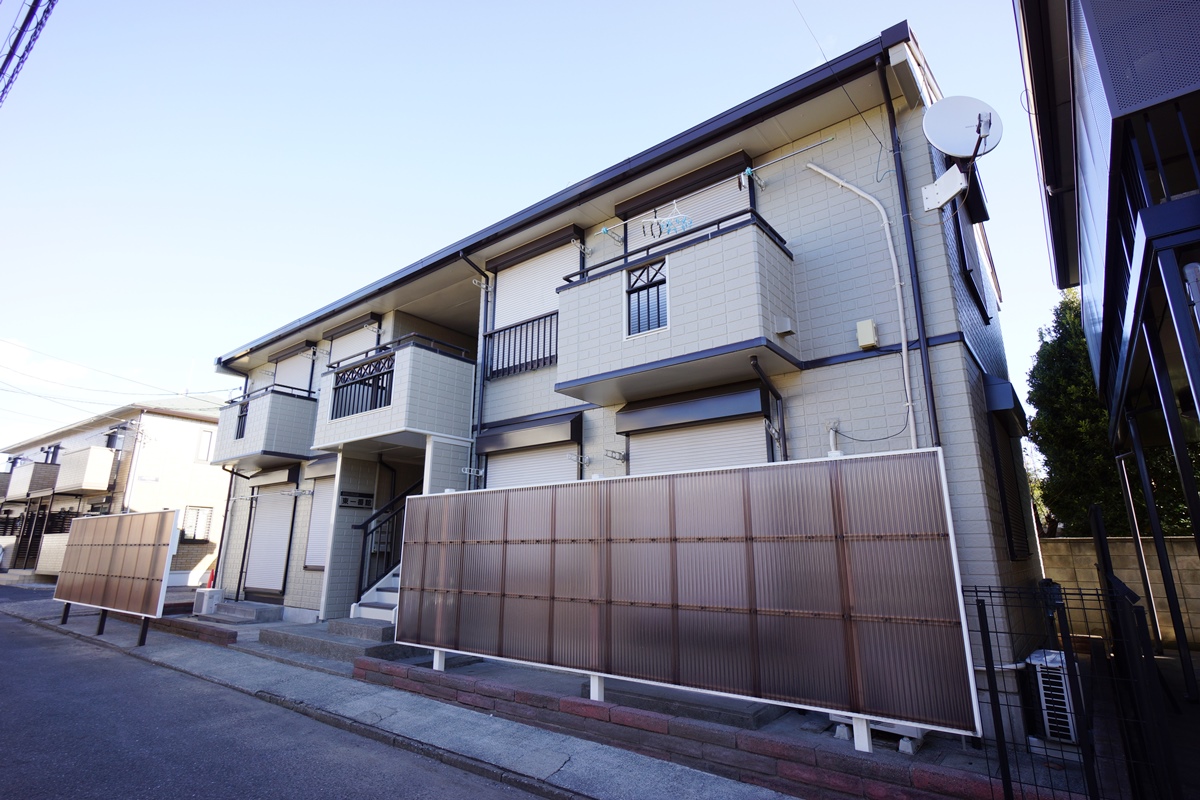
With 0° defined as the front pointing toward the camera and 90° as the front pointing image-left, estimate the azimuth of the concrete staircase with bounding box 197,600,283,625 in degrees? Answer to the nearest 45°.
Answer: approximately 45°

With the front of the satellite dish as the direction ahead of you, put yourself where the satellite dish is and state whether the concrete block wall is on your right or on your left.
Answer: on your left

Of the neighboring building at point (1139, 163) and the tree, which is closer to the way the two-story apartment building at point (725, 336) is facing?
the neighboring building

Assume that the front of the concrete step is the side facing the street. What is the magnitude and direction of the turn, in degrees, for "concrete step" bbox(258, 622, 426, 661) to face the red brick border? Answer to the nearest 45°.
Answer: approximately 90° to its left

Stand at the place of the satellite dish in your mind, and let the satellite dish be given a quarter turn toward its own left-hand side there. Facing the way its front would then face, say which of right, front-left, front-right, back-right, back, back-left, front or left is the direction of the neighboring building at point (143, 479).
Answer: back-left

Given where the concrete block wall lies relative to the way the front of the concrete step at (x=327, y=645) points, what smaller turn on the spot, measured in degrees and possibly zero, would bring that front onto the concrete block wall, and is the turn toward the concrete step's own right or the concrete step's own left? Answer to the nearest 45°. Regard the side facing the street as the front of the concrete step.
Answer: approximately 135° to the concrete step's own left

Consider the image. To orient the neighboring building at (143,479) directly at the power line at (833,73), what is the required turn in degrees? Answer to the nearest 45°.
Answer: approximately 45° to its left

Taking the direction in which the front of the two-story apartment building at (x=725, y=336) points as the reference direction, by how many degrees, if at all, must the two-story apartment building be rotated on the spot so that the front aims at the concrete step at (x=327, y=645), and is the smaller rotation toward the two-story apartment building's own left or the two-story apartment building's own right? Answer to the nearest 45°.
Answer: approximately 45° to the two-story apartment building's own right

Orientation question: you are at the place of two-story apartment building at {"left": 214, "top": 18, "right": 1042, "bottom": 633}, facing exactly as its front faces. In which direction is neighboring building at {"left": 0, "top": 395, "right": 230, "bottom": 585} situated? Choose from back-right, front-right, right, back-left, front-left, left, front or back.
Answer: right

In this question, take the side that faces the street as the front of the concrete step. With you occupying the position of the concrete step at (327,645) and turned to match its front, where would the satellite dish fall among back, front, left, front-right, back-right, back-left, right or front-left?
left
